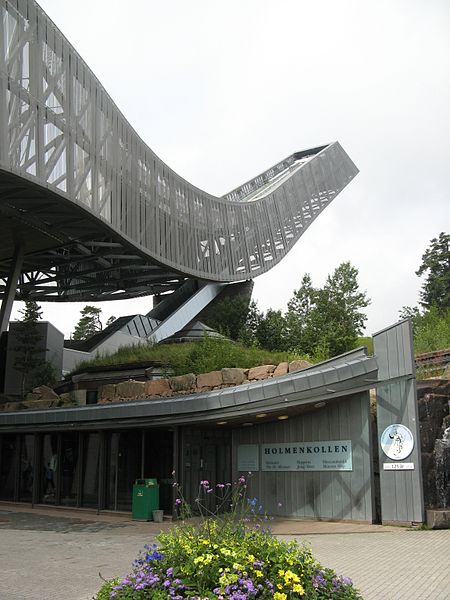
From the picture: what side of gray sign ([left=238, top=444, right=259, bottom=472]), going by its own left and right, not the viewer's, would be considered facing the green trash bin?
right

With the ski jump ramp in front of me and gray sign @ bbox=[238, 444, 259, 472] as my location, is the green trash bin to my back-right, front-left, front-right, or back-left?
front-left

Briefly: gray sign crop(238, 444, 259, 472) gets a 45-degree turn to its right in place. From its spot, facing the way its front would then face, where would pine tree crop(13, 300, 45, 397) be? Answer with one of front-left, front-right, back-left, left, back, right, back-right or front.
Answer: right

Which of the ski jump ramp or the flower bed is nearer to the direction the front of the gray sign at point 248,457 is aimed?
the flower bed

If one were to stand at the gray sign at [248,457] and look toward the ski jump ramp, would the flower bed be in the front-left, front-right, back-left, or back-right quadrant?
back-left

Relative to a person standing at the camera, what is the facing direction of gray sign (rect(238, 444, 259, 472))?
facing the viewer

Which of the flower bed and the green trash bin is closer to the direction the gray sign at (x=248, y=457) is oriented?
the flower bed

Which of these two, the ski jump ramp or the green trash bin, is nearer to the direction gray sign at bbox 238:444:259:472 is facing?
the green trash bin

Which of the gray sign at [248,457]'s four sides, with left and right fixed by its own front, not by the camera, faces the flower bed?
front

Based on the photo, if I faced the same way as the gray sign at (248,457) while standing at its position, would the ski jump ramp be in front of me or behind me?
behind
